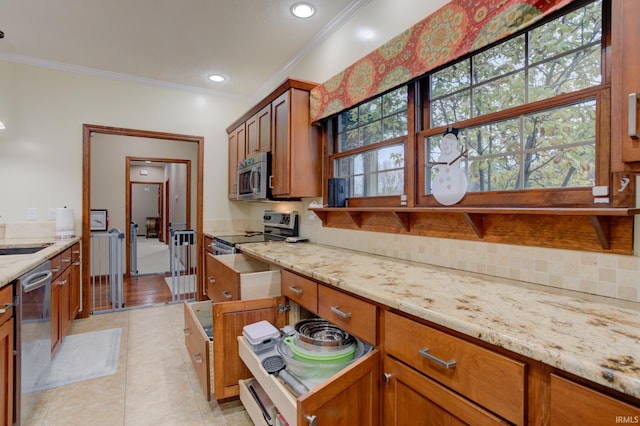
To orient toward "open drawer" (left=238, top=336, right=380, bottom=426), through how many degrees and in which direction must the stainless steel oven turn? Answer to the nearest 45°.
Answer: approximately 45° to its left

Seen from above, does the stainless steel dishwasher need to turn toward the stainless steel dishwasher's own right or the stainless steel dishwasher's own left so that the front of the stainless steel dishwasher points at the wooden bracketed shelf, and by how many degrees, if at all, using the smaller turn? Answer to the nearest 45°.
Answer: approximately 45° to the stainless steel dishwasher's own right

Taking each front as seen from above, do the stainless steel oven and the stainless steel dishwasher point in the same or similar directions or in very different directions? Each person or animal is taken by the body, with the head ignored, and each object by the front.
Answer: very different directions

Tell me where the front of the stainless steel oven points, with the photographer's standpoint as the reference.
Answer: facing the viewer and to the left of the viewer

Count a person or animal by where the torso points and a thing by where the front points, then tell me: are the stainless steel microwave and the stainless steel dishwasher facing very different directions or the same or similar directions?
very different directions

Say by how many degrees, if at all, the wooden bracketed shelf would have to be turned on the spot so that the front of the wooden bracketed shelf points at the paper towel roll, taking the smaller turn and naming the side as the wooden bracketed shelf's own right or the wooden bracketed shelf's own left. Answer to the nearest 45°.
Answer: approximately 45° to the wooden bracketed shelf's own right

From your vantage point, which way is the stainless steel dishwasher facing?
to the viewer's right

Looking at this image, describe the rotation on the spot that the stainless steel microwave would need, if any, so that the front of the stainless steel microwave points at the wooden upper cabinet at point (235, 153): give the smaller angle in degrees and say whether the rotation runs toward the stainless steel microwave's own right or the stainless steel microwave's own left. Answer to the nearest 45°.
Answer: approximately 135° to the stainless steel microwave's own right

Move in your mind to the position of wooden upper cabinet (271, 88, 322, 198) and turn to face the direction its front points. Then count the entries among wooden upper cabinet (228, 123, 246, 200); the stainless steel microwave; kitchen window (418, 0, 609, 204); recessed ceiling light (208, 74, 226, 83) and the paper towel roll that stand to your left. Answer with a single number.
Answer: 1

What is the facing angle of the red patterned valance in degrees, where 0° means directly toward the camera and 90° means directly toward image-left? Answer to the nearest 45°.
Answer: approximately 45°
